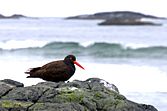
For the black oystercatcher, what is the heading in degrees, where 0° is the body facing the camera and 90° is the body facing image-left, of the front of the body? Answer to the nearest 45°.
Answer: approximately 270°
